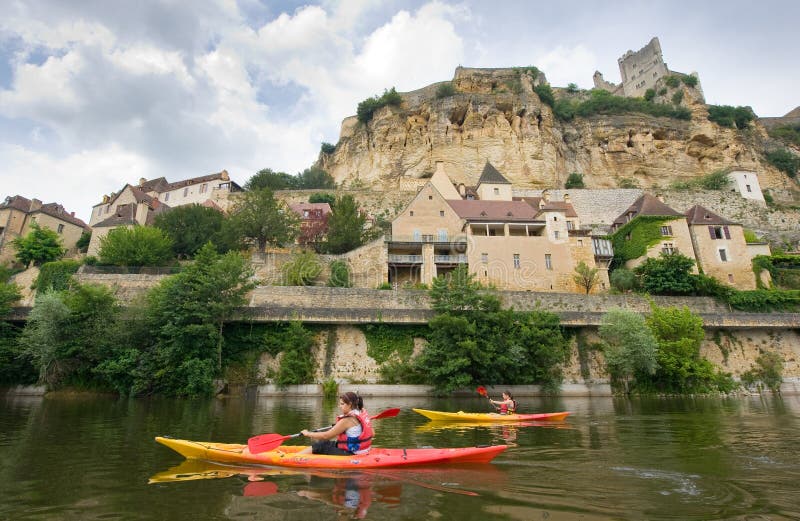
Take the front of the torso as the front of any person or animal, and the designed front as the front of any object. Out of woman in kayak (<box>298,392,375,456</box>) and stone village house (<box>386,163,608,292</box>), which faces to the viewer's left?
the woman in kayak

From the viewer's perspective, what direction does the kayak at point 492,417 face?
to the viewer's left

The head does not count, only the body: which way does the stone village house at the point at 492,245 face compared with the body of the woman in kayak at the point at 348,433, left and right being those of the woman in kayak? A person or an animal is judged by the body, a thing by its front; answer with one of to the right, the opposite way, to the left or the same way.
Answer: to the left

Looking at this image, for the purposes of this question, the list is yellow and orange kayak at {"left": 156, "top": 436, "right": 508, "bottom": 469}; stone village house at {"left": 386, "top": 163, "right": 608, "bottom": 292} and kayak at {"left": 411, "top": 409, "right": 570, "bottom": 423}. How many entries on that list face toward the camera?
1

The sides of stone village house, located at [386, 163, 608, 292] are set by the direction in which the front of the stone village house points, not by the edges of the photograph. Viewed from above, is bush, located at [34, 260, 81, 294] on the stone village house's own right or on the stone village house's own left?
on the stone village house's own right

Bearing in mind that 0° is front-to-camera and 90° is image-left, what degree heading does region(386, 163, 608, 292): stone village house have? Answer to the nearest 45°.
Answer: approximately 0°

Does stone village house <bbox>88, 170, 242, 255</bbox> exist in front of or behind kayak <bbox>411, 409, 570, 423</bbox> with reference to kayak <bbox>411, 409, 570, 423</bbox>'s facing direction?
in front

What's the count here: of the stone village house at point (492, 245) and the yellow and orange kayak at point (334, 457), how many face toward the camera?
1

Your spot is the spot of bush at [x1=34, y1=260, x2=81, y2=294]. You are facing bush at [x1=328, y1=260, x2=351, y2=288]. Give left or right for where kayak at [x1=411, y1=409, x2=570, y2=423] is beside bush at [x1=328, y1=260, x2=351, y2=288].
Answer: right

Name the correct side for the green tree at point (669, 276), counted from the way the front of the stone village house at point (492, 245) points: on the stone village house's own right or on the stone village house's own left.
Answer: on the stone village house's own left

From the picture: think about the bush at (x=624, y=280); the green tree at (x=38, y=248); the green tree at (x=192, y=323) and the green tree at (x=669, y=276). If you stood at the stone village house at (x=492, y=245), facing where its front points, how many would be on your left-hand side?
2

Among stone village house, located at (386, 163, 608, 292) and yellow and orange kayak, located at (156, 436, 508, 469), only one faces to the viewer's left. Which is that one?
the yellow and orange kayak

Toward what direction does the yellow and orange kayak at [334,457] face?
to the viewer's left

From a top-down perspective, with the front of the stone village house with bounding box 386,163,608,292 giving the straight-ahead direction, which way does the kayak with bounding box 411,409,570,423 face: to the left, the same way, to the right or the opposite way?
to the right

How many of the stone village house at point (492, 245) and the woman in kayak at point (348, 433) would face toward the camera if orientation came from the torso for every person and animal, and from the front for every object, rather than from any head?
1
